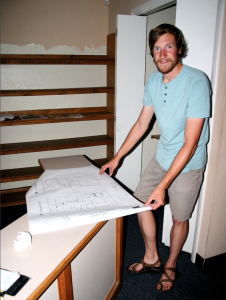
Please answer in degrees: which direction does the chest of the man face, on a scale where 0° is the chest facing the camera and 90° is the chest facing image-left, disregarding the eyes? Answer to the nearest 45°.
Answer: approximately 45°

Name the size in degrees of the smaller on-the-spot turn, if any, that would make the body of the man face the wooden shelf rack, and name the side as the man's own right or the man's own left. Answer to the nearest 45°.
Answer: approximately 90° to the man's own right

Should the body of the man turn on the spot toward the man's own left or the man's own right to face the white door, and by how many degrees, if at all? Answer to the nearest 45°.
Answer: approximately 135° to the man's own right

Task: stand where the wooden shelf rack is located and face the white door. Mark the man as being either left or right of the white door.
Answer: right
